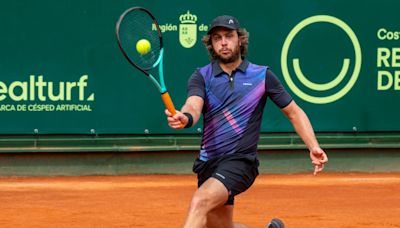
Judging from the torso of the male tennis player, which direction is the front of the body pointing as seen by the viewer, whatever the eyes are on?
toward the camera

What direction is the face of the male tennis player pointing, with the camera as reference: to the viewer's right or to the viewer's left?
to the viewer's left

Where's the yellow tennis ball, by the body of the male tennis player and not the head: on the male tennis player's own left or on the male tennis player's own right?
on the male tennis player's own right
